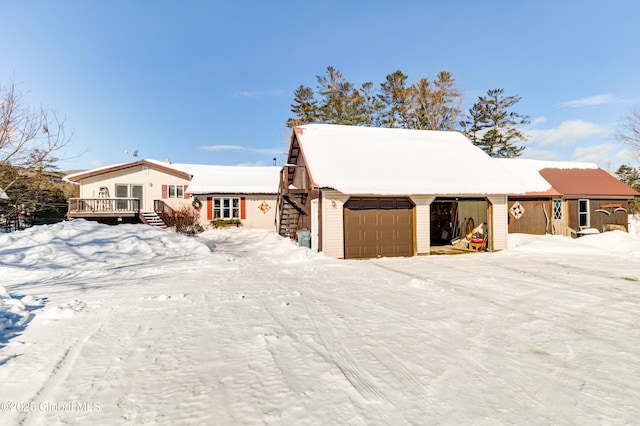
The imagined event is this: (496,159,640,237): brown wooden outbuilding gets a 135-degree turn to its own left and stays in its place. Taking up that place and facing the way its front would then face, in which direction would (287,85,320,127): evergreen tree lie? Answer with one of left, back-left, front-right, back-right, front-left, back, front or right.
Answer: back-left

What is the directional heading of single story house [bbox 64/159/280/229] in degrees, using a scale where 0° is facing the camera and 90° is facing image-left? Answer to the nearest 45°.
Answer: approximately 0°

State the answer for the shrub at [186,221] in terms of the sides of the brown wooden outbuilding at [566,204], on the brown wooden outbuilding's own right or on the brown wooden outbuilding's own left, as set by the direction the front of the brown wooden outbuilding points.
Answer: on the brown wooden outbuilding's own right

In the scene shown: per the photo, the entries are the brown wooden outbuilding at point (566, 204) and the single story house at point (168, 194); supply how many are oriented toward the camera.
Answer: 2

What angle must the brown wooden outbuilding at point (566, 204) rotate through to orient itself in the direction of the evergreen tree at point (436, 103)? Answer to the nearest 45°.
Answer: approximately 135° to its right

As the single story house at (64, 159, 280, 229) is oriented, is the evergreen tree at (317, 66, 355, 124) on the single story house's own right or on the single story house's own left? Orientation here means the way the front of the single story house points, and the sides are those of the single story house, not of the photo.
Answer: on the single story house's own left

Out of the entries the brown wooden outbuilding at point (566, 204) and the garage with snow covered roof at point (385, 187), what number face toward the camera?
2

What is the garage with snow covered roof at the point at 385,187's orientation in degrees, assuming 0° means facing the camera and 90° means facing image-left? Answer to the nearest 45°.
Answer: approximately 0°

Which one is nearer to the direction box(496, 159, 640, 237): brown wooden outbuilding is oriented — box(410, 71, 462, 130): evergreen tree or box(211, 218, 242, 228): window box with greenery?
the window box with greenery

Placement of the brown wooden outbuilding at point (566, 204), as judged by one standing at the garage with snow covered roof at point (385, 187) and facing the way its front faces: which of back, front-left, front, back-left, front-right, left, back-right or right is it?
back-left

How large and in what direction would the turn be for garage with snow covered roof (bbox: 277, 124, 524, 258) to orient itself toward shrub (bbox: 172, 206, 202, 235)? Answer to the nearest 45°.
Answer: approximately 90° to its right
